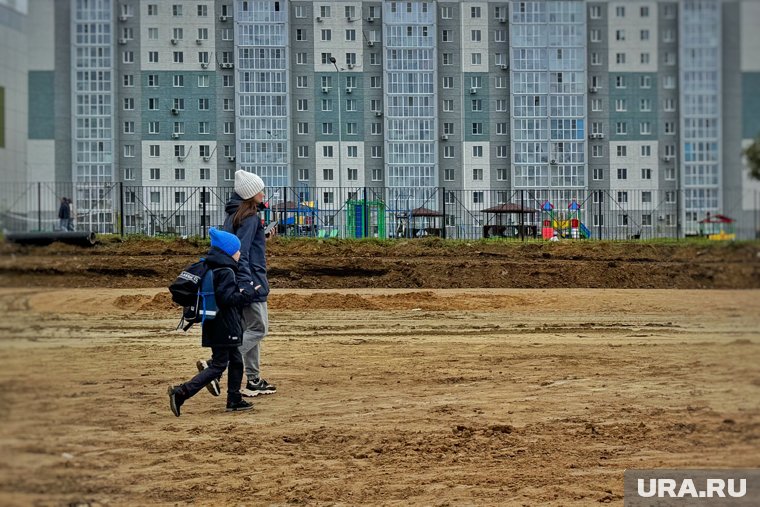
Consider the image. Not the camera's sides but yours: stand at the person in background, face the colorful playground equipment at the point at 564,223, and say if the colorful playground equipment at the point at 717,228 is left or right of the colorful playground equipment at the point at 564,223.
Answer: right

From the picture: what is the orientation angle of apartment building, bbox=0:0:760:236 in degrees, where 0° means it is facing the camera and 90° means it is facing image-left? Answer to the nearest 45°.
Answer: approximately 0°
